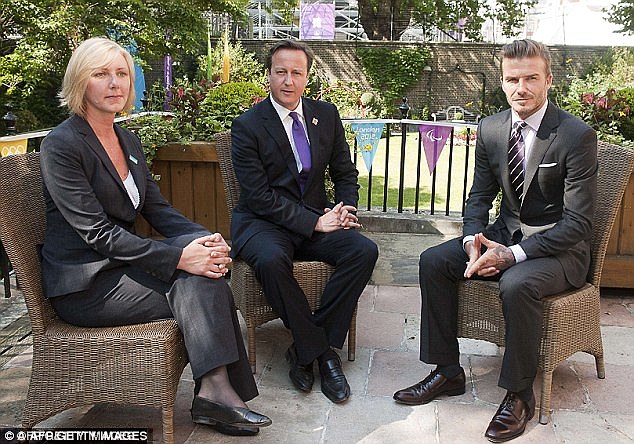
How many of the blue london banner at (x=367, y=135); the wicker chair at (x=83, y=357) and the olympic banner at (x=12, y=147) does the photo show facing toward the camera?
2

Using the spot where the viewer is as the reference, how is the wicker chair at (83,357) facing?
facing to the right of the viewer

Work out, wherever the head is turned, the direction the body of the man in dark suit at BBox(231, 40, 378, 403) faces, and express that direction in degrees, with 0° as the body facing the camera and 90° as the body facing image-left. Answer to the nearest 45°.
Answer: approximately 315°

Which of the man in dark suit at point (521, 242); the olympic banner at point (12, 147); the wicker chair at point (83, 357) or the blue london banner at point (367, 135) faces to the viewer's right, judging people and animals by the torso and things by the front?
the wicker chair

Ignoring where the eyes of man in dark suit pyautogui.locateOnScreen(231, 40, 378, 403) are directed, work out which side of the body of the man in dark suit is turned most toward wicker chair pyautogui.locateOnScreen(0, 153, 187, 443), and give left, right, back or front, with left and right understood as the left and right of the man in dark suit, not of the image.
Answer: right

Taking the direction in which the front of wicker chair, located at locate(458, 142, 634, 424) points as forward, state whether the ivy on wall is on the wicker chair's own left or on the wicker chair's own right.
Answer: on the wicker chair's own right

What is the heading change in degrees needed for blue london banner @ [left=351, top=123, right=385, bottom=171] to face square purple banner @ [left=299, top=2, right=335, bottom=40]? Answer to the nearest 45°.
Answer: approximately 180°

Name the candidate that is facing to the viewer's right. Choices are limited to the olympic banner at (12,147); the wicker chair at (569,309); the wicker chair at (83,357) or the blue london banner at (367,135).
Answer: the wicker chair at (83,357)
